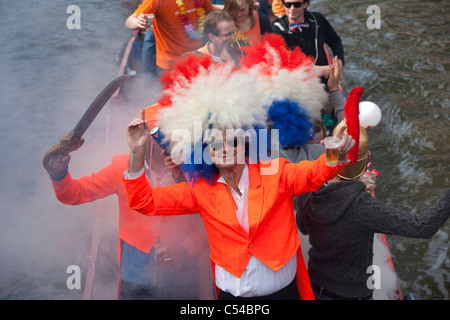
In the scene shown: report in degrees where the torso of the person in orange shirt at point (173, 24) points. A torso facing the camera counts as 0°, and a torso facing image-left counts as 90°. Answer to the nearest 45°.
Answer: approximately 315°

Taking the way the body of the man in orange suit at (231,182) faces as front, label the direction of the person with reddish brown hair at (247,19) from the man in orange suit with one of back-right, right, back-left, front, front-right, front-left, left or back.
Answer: back

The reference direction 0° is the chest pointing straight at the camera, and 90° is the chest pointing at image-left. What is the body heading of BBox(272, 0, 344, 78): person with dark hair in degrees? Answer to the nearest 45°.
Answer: approximately 0°

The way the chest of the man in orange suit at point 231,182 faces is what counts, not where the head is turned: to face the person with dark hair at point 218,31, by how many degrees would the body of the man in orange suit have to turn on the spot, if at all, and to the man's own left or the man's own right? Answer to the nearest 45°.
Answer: approximately 180°

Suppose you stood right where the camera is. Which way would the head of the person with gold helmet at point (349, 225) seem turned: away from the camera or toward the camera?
away from the camera
